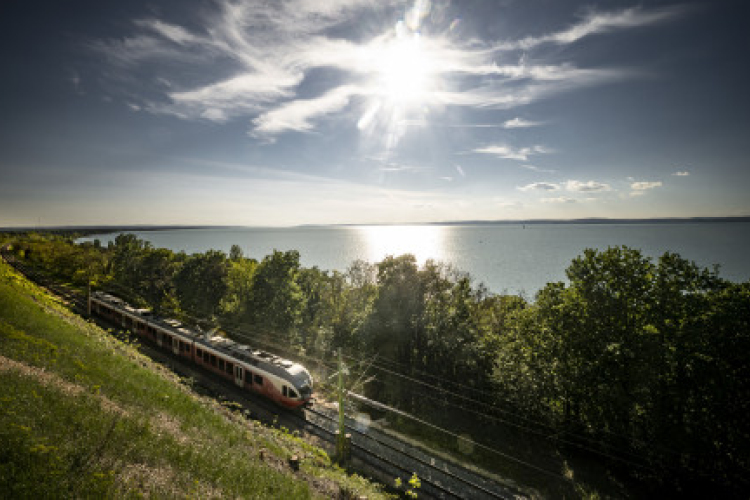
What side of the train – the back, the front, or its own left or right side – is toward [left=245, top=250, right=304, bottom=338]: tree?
left

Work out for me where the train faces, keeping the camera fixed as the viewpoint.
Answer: facing the viewer and to the right of the viewer
